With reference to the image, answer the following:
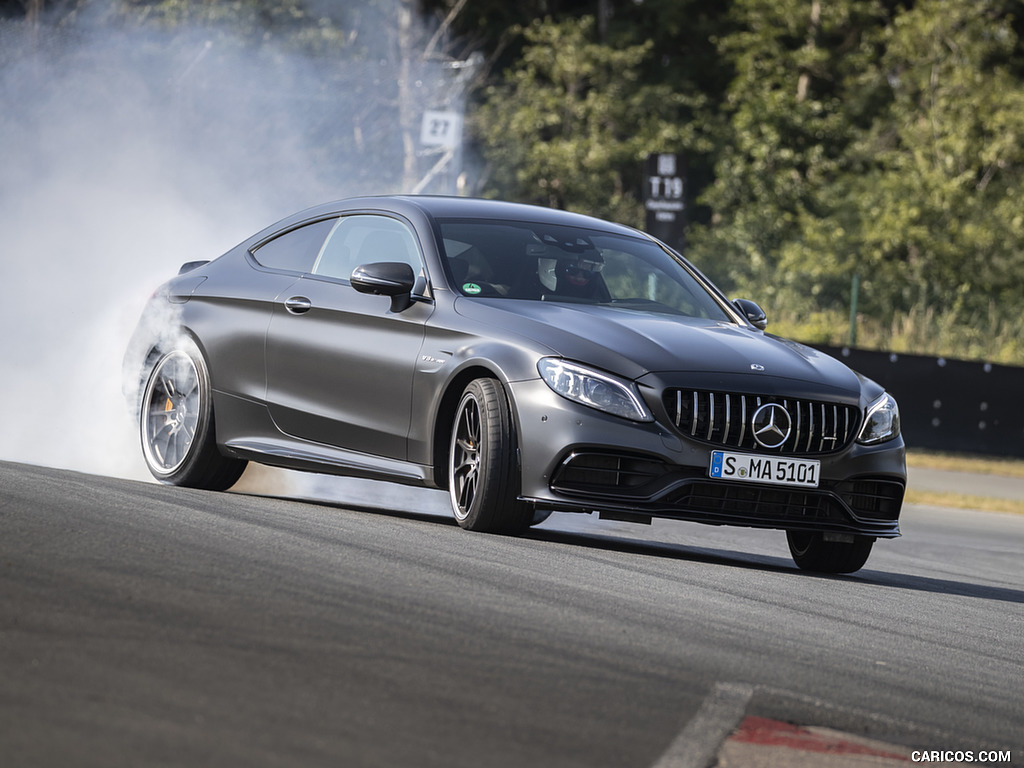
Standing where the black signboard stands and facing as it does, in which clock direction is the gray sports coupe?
The gray sports coupe is roughly at 12 o'clock from the black signboard.

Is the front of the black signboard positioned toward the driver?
yes

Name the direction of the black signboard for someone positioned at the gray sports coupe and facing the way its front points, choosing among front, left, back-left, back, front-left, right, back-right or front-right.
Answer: back-left

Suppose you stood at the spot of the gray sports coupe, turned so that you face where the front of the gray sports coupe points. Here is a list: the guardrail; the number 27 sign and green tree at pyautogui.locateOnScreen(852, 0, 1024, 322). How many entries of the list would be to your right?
0

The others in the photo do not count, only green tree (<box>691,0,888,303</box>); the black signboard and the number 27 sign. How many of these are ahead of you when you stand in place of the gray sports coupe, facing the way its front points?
0

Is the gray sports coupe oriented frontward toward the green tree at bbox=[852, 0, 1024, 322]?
no

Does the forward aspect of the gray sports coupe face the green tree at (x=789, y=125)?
no

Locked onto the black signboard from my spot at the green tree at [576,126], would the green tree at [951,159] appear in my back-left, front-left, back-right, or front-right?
front-left

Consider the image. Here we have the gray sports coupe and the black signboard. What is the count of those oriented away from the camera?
0

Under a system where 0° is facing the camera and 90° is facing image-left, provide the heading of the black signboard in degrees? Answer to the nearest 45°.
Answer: approximately 0°

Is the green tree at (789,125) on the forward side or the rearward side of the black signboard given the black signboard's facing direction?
on the rearward side

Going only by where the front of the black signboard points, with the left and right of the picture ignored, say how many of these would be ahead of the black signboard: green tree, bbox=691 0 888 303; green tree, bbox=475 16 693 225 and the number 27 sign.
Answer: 0

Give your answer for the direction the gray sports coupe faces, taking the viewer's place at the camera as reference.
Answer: facing the viewer and to the right of the viewer
